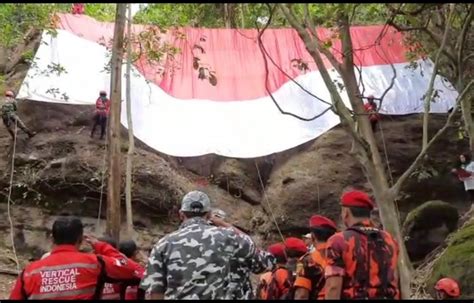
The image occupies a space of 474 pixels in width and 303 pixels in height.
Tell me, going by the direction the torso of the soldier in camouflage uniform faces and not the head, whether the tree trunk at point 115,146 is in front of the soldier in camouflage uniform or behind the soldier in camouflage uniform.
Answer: in front

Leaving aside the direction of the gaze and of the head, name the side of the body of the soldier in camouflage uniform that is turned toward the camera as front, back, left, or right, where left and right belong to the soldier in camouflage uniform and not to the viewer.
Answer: back

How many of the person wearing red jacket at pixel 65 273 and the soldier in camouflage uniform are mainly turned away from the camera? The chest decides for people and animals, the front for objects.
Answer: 2

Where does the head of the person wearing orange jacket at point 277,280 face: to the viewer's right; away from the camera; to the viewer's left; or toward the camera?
away from the camera

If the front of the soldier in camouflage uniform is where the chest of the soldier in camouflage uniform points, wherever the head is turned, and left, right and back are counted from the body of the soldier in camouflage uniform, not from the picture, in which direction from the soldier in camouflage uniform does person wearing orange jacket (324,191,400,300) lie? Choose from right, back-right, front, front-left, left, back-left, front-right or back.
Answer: right

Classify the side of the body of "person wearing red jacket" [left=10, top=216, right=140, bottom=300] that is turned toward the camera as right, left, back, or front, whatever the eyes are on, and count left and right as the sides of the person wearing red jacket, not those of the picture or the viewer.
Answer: back

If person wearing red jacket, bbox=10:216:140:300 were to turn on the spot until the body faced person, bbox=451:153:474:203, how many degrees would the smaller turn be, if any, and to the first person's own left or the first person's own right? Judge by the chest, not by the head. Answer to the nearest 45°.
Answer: approximately 45° to the first person's own right

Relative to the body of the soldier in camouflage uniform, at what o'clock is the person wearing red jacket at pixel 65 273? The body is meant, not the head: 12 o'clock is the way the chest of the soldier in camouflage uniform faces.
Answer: The person wearing red jacket is roughly at 9 o'clock from the soldier in camouflage uniform.

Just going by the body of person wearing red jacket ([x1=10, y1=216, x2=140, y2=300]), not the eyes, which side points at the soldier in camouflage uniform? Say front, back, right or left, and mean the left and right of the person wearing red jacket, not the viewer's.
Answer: right

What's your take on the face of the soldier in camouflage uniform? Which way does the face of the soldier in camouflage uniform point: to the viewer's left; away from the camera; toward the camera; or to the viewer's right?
away from the camera
